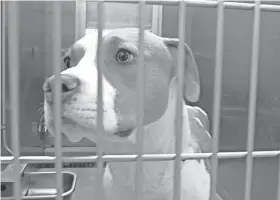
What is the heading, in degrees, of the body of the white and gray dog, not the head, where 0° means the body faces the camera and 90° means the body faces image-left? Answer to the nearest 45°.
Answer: approximately 45°

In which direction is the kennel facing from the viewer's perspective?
toward the camera
